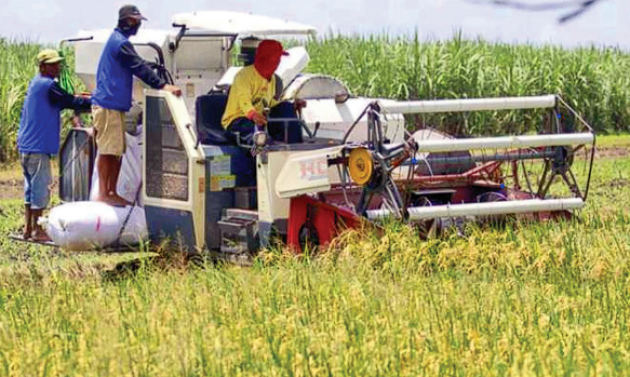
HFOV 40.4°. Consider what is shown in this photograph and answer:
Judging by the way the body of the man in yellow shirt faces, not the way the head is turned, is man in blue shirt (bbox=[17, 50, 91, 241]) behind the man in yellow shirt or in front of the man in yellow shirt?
behind

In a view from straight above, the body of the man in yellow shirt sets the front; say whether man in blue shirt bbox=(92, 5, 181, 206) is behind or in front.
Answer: behind

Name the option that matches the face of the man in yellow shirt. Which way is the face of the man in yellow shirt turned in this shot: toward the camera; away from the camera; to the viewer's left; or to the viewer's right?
to the viewer's right

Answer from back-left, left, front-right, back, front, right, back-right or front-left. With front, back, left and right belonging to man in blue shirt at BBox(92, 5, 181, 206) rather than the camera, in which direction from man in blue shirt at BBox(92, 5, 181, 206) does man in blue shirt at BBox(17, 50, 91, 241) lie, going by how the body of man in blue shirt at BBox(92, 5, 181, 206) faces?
back-left

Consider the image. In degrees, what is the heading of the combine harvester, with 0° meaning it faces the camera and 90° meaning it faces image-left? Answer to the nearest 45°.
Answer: approximately 315°

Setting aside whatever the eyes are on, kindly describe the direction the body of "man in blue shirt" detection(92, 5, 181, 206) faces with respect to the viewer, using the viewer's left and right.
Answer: facing to the right of the viewer
